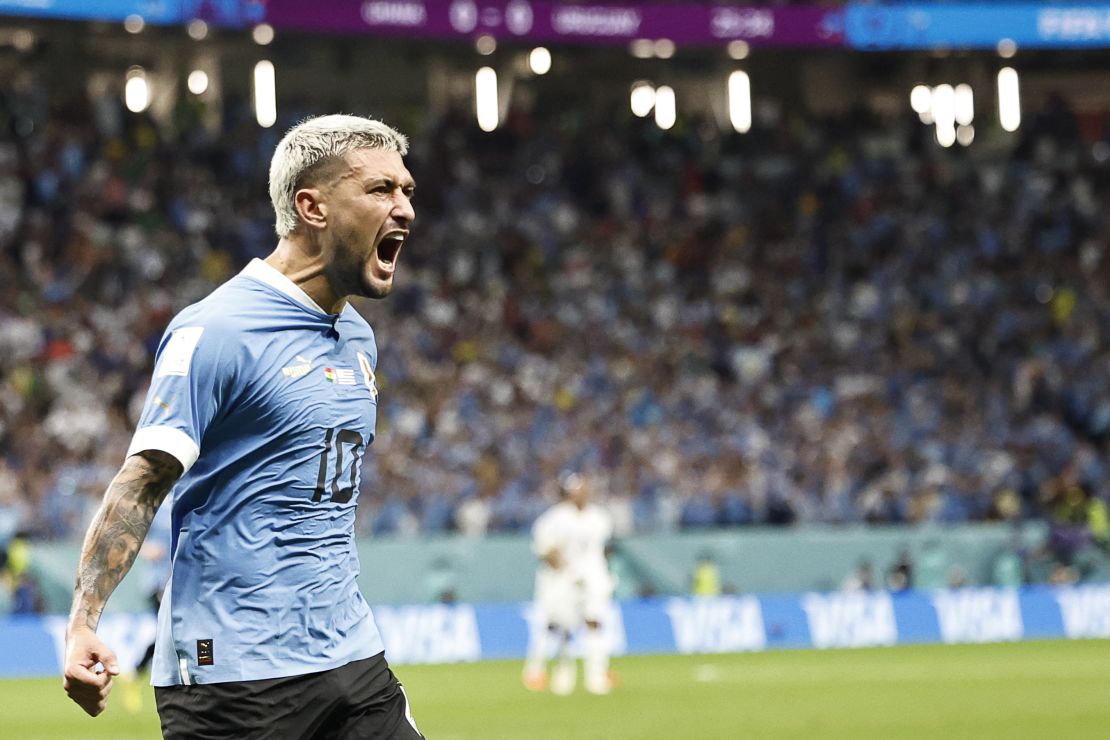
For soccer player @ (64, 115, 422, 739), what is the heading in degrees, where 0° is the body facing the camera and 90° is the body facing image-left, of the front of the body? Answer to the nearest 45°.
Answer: approximately 315°

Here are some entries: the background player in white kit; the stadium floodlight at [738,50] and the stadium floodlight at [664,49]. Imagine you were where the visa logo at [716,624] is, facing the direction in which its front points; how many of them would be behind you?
2

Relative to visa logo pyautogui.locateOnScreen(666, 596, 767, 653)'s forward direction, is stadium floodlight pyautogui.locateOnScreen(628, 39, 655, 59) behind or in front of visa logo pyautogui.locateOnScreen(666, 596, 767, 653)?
behind

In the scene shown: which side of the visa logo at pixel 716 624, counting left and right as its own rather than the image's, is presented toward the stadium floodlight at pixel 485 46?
back

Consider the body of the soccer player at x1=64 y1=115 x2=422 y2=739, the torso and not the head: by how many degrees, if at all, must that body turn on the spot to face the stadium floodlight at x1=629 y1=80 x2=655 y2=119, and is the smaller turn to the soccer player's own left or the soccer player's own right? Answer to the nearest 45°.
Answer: approximately 135° to the soccer player's own left

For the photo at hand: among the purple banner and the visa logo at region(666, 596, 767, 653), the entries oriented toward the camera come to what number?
2
